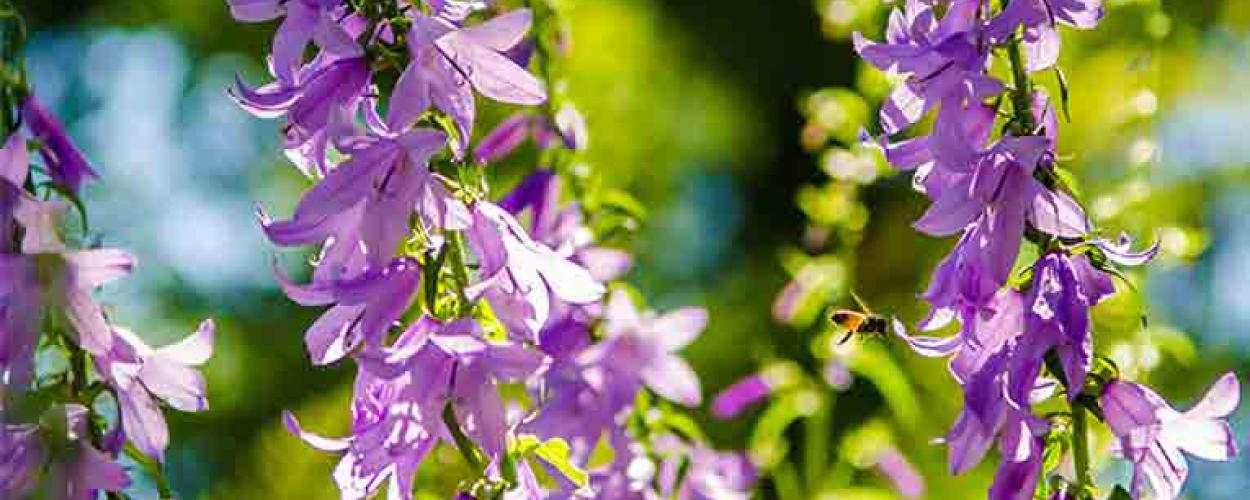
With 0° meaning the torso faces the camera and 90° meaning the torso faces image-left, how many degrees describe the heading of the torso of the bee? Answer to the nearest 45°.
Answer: approximately 270°
